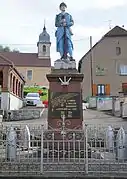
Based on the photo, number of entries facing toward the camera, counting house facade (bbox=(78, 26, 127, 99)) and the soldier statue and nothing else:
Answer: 2

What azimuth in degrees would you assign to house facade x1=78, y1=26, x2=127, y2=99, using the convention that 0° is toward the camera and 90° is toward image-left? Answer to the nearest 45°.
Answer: approximately 0°

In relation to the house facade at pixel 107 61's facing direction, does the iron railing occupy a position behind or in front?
in front

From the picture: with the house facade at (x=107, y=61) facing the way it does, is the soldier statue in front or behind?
in front
